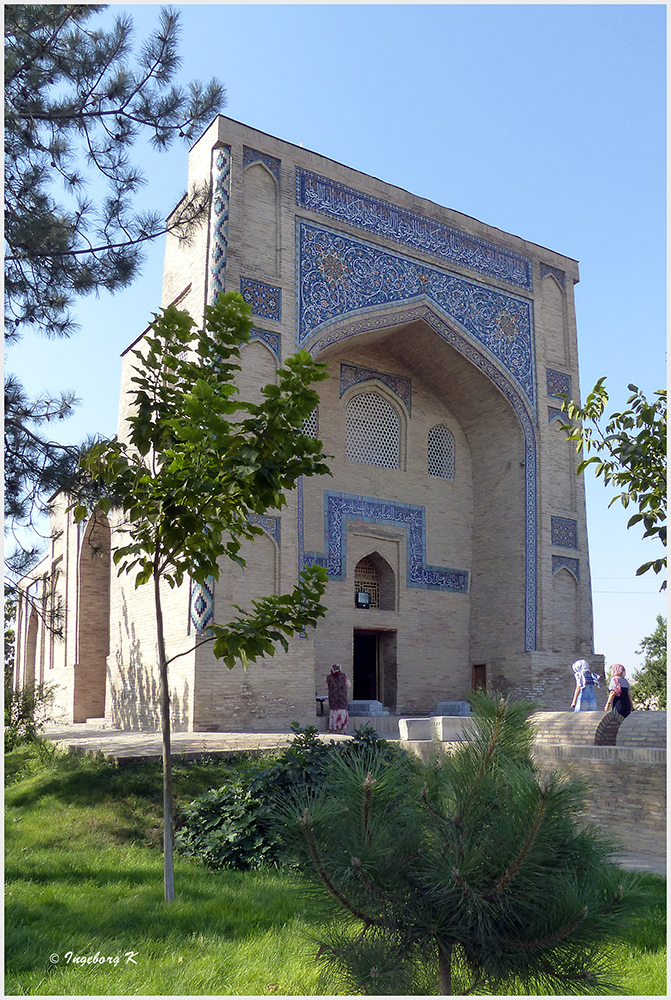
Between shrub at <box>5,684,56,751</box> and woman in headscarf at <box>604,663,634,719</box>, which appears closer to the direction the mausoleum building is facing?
the woman in headscarf

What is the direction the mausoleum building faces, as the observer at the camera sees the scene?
facing the viewer and to the right of the viewer

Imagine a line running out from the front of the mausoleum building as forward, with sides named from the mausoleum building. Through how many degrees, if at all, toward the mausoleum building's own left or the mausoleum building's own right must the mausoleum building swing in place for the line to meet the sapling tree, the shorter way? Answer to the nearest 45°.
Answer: approximately 45° to the mausoleum building's own right

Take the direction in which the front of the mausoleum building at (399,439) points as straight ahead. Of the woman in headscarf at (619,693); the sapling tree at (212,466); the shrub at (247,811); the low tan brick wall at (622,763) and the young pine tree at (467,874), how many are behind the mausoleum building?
0

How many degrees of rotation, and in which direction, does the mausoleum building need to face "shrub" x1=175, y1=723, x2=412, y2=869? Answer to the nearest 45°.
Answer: approximately 45° to its right

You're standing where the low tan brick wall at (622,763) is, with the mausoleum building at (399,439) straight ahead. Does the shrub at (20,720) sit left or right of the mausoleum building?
left

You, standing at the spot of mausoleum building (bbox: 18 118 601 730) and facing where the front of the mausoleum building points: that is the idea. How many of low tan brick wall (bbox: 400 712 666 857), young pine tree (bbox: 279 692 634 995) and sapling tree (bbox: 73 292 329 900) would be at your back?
0

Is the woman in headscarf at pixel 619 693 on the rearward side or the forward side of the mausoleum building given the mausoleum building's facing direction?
on the forward side

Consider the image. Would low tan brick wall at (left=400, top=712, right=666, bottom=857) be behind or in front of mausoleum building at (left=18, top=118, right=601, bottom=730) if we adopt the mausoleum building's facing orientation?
in front

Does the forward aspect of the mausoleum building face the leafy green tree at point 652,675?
no

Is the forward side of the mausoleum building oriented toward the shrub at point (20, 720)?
no
